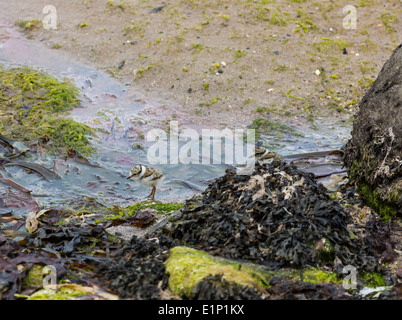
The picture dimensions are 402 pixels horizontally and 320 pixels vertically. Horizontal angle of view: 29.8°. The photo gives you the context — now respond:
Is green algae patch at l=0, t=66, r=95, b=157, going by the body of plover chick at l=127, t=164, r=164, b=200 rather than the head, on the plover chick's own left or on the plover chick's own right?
on the plover chick's own right

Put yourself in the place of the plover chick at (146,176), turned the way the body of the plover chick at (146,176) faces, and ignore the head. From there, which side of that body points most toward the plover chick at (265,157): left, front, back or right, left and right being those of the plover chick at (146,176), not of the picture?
back

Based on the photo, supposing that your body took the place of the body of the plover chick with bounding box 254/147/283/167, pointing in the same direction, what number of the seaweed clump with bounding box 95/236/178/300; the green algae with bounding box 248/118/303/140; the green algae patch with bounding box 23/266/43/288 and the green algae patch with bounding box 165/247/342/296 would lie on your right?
1

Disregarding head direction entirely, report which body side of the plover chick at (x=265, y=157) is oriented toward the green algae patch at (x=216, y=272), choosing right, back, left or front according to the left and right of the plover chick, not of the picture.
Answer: left

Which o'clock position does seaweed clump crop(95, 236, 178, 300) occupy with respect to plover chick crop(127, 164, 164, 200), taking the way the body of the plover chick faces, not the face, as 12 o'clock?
The seaweed clump is roughly at 9 o'clock from the plover chick.

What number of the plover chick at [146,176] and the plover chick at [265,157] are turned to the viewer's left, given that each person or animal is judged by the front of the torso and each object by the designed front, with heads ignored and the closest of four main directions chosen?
2

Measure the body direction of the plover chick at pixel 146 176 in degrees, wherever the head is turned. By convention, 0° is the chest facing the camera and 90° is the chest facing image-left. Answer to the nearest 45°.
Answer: approximately 90°

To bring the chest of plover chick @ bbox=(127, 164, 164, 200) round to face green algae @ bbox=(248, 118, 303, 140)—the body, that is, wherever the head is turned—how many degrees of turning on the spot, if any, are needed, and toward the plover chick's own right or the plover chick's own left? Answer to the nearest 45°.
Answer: approximately 135° to the plover chick's own right

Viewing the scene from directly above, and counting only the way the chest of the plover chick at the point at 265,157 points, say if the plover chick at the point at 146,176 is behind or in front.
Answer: in front

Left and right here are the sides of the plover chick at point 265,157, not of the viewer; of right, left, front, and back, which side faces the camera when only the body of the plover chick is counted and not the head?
left

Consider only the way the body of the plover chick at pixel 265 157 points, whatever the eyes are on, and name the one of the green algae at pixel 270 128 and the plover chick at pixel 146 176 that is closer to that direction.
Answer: the plover chick
